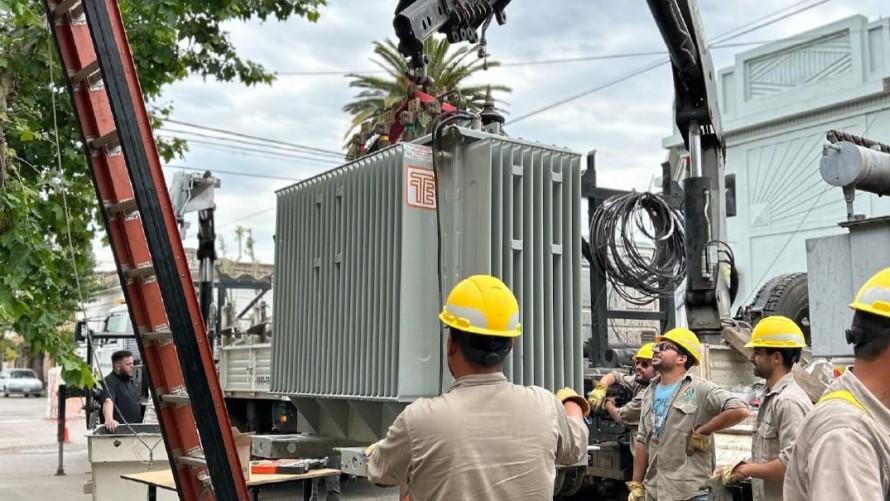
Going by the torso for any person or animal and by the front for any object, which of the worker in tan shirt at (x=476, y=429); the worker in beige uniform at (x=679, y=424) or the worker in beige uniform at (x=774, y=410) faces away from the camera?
the worker in tan shirt

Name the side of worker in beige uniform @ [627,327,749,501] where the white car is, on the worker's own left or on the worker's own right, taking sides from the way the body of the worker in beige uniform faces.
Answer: on the worker's own right

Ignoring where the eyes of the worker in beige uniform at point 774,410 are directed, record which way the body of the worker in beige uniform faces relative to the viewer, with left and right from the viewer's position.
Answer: facing to the left of the viewer

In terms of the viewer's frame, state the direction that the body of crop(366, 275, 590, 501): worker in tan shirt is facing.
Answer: away from the camera

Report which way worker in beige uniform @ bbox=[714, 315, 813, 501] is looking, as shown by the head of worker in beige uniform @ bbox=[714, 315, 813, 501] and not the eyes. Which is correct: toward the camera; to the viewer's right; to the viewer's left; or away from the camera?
to the viewer's left

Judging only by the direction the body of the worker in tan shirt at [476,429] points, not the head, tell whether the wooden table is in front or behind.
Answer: in front

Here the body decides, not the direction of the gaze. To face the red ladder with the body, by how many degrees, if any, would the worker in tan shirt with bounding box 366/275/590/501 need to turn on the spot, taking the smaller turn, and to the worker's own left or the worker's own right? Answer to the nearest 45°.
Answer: approximately 45° to the worker's own left

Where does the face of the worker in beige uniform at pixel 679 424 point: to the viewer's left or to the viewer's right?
to the viewer's left

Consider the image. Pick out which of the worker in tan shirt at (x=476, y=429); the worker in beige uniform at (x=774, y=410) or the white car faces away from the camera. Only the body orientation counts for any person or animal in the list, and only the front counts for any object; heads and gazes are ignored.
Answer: the worker in tan shirt

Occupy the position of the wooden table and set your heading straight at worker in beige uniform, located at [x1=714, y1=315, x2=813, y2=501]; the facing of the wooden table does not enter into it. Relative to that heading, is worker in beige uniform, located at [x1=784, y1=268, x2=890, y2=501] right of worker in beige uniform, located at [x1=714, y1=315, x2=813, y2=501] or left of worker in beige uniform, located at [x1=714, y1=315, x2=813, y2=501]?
right

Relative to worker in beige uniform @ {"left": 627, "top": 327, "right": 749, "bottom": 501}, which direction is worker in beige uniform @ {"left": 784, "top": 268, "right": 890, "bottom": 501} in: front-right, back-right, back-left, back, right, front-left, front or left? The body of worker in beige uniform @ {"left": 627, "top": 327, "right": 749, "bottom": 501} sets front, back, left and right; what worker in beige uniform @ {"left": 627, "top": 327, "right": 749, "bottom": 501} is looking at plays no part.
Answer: front-left

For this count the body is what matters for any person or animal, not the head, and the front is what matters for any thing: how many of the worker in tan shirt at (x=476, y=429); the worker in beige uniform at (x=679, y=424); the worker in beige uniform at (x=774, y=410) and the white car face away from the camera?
1

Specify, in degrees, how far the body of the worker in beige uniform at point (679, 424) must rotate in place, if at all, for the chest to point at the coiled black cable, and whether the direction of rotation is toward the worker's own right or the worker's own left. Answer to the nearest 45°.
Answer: approximately 135° to the worker's own right
